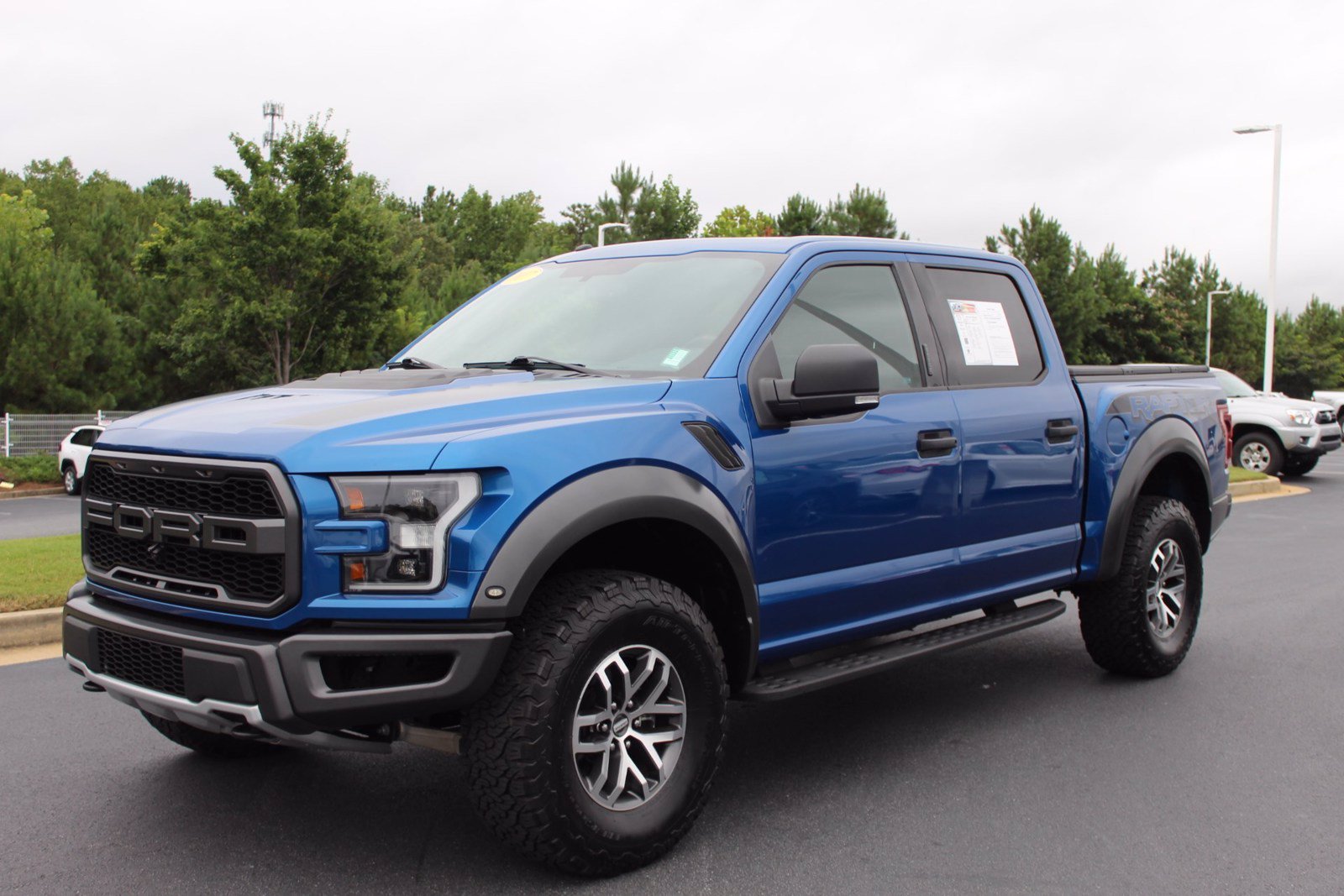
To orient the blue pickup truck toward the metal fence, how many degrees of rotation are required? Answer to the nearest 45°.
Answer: approximately 90° to its right

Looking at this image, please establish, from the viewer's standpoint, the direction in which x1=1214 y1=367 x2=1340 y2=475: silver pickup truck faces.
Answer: facing the viewer and to the right of the viewer

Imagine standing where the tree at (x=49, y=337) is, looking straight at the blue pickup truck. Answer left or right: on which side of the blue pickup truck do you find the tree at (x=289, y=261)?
left

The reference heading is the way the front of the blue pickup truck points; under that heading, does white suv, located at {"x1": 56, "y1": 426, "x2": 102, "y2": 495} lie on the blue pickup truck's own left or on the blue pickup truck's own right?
on the blue pickup truck's own right

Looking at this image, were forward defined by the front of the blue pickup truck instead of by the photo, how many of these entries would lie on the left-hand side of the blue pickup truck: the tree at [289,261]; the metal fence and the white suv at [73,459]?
0

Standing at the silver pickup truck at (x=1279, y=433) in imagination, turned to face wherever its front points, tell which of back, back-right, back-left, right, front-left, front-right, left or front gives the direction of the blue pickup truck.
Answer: front-right

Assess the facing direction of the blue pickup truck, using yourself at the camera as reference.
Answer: facing the viewer and to the left of the viewer

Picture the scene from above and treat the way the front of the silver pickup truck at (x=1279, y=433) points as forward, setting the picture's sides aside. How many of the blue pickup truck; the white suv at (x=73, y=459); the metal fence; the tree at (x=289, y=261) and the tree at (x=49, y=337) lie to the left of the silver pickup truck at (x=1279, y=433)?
0

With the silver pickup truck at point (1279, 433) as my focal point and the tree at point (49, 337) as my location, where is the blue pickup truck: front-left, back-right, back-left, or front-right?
front-right

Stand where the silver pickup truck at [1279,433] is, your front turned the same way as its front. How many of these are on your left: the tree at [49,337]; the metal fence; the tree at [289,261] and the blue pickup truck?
0

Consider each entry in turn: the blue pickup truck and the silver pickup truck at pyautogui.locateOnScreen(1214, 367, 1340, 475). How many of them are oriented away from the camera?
0

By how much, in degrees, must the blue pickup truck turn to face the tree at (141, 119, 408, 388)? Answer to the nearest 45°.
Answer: approximately 135° to its right

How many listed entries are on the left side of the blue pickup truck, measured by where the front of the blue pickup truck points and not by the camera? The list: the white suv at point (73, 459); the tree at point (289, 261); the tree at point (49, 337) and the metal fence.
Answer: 0

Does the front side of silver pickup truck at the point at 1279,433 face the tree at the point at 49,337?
no

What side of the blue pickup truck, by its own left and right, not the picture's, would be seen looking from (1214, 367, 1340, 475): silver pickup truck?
back
